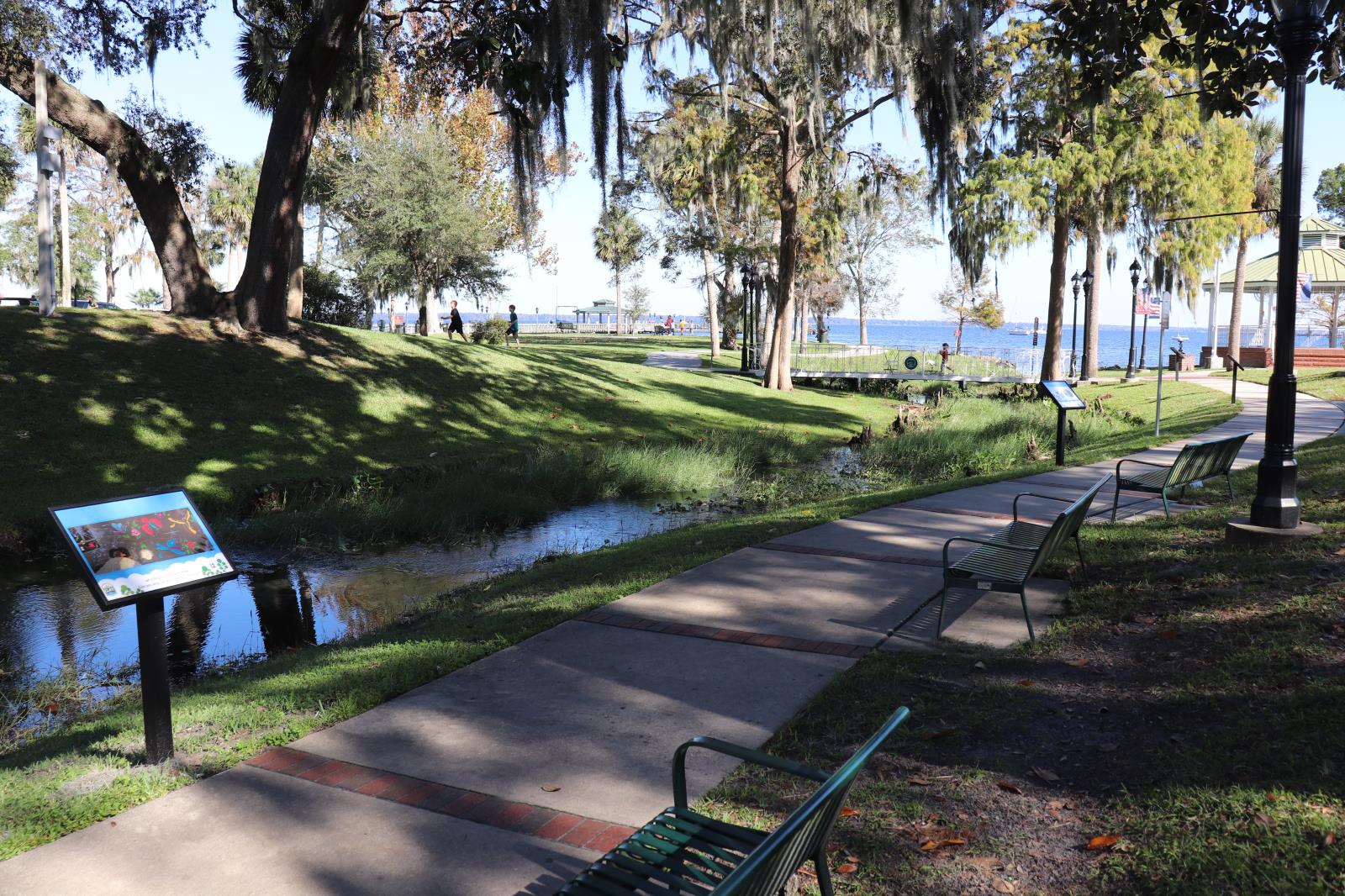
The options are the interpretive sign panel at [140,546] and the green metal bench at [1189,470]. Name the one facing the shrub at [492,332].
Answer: the green metal bench

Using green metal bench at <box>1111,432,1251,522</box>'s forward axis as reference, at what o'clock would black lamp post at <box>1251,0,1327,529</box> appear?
The black lamp post is roughly at 7 o'clock from the green metal bench.

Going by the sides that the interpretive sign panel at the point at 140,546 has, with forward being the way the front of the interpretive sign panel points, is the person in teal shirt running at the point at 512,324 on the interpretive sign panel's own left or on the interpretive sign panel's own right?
on the interpretive sign panel's own left

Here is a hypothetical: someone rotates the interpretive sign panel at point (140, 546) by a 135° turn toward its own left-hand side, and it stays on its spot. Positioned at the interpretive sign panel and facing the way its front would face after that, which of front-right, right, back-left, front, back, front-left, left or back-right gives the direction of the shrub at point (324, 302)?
front

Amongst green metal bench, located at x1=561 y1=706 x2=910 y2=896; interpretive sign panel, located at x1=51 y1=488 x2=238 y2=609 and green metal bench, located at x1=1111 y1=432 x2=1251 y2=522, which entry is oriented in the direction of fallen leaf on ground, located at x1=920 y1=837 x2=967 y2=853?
the interpretive sign panel

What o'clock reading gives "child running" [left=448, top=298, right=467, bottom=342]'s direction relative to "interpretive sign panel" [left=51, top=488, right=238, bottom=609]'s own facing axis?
The child running is roughly at 8 o'clock from the interpretive sign panel.
